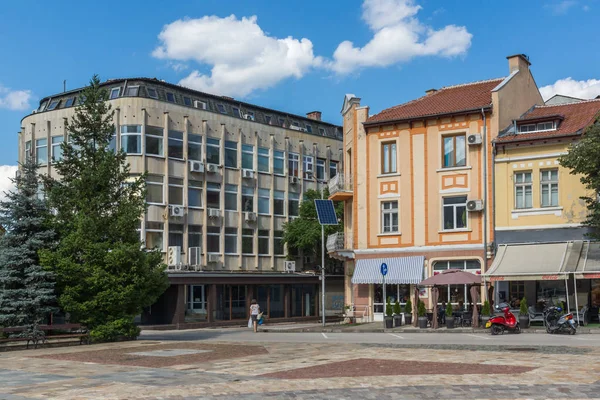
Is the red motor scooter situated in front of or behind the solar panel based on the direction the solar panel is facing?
in front

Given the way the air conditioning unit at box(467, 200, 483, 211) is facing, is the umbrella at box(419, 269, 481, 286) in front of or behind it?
in front

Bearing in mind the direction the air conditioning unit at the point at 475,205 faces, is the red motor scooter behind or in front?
in front

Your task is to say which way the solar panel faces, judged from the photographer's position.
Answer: facing the viewer and to the right of the viewer

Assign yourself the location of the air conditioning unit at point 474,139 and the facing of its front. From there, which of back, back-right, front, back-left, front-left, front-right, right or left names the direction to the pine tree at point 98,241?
front-right

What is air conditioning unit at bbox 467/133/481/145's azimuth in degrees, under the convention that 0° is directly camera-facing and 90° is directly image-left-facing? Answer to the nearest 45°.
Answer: approximately 0°

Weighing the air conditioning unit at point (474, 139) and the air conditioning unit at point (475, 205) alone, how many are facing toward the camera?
2

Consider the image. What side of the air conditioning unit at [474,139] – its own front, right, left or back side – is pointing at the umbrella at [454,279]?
front
